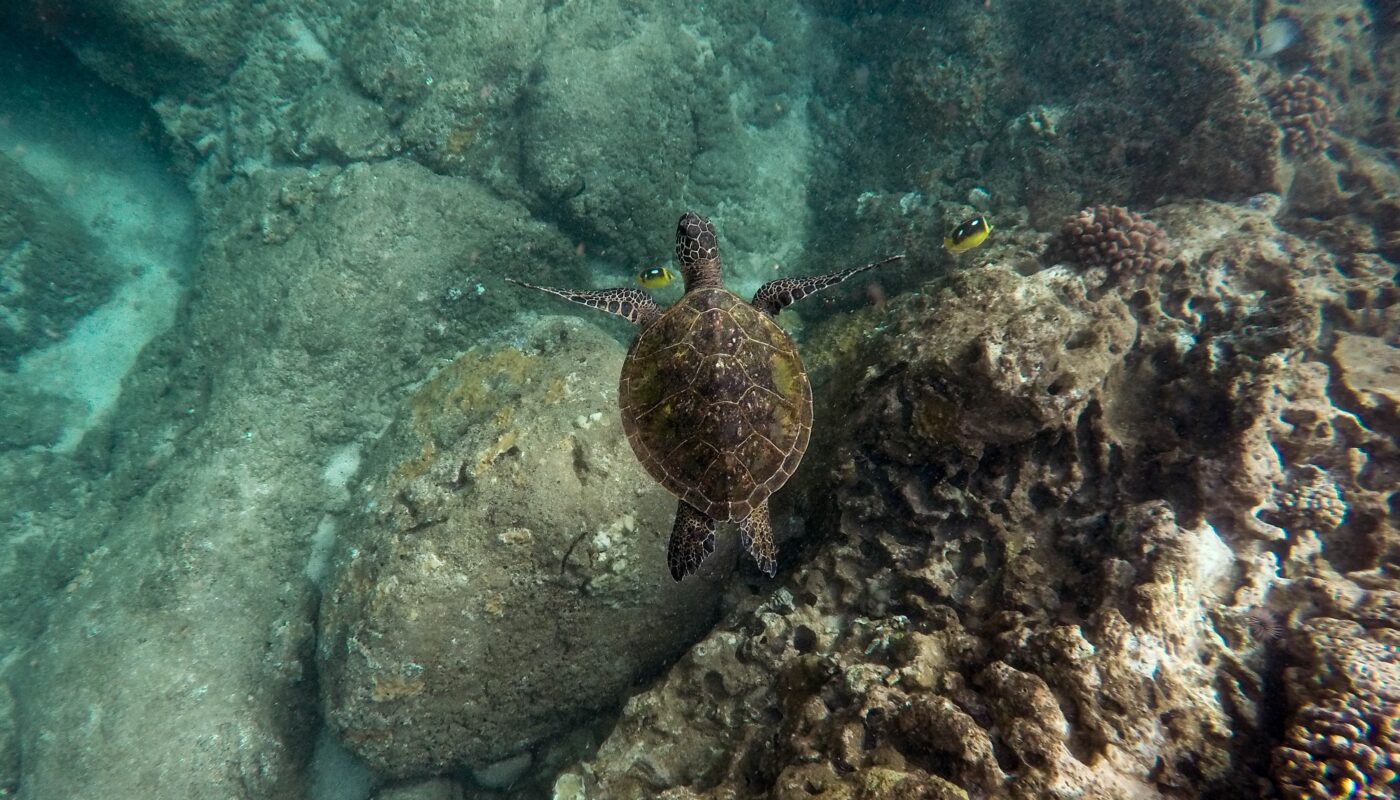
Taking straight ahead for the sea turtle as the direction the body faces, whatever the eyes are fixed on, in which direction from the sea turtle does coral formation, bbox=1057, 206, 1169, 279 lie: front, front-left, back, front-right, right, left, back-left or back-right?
front-right

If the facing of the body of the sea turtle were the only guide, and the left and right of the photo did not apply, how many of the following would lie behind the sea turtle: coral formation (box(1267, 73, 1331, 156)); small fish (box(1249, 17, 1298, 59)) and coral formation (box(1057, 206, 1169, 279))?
0

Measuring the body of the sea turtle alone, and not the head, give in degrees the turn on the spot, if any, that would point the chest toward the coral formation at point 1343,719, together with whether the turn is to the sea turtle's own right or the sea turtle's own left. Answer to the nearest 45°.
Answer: approximately 135° to the sea turtle's own right

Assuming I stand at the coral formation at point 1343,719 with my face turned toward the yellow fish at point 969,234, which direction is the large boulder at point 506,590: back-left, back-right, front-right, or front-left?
front-left

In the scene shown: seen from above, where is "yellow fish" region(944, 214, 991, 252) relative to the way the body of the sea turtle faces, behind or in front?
in front

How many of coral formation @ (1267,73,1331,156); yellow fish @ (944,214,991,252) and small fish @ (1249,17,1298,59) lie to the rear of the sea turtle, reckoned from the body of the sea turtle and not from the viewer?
0

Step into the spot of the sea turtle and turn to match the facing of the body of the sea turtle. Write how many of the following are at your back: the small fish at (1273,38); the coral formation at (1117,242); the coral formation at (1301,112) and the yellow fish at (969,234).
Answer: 0

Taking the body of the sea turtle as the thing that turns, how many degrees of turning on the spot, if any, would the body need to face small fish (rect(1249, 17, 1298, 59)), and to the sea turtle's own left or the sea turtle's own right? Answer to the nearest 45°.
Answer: approximately 45° to the sea turtle's own right

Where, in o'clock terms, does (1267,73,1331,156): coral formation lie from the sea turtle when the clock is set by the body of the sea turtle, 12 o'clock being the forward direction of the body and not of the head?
The coral formation is roughly at 1 o'clock from the sea turtle.

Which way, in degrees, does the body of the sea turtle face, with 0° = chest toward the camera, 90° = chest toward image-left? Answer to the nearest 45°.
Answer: approximately 180°
